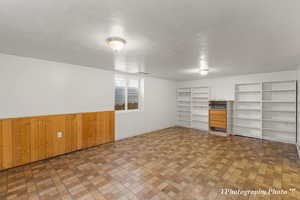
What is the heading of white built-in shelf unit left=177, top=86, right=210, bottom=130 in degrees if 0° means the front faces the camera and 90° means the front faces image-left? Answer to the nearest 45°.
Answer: approximately 45°

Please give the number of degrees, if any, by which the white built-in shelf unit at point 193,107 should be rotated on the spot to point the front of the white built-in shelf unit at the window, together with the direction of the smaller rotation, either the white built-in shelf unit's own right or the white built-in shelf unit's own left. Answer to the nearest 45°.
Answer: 0° — it already faces it
